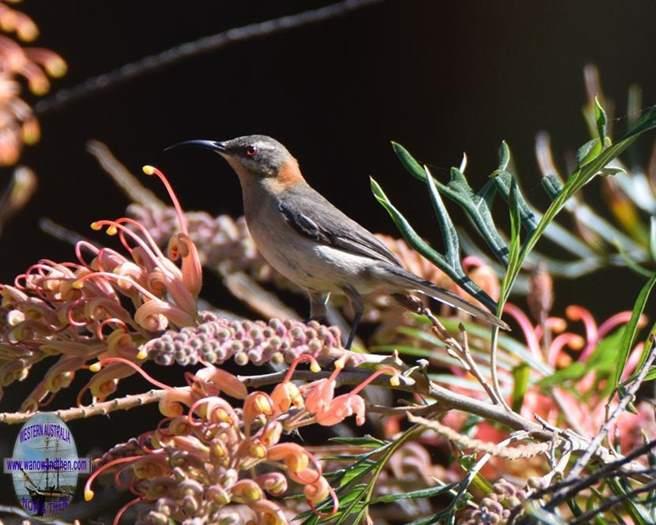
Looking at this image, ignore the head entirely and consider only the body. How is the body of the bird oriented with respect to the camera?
to the viewer's left
